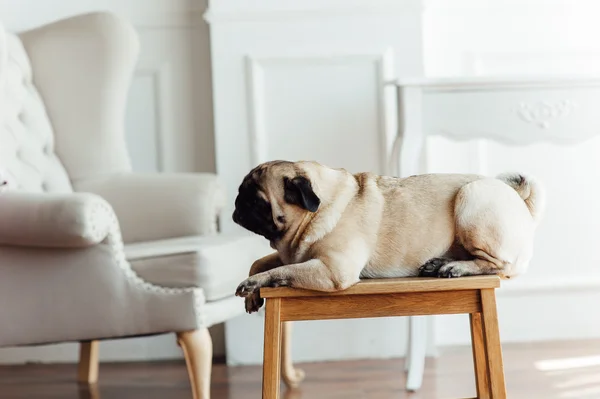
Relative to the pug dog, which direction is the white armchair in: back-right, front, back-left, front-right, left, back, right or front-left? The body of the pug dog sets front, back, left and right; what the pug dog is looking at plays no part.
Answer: front-right

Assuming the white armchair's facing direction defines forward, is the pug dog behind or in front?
in front

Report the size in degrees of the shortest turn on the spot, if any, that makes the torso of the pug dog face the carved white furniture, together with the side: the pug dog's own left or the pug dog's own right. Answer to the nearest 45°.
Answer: approximately 90° to the pug dog's own right

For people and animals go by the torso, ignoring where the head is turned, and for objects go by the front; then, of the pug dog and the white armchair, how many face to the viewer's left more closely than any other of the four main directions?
1

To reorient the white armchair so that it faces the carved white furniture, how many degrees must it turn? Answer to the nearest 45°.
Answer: approximately 45° to its left

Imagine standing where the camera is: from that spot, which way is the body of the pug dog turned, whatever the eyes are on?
to the viewer's left

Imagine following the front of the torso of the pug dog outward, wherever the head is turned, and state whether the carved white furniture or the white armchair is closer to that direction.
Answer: the white armchair
